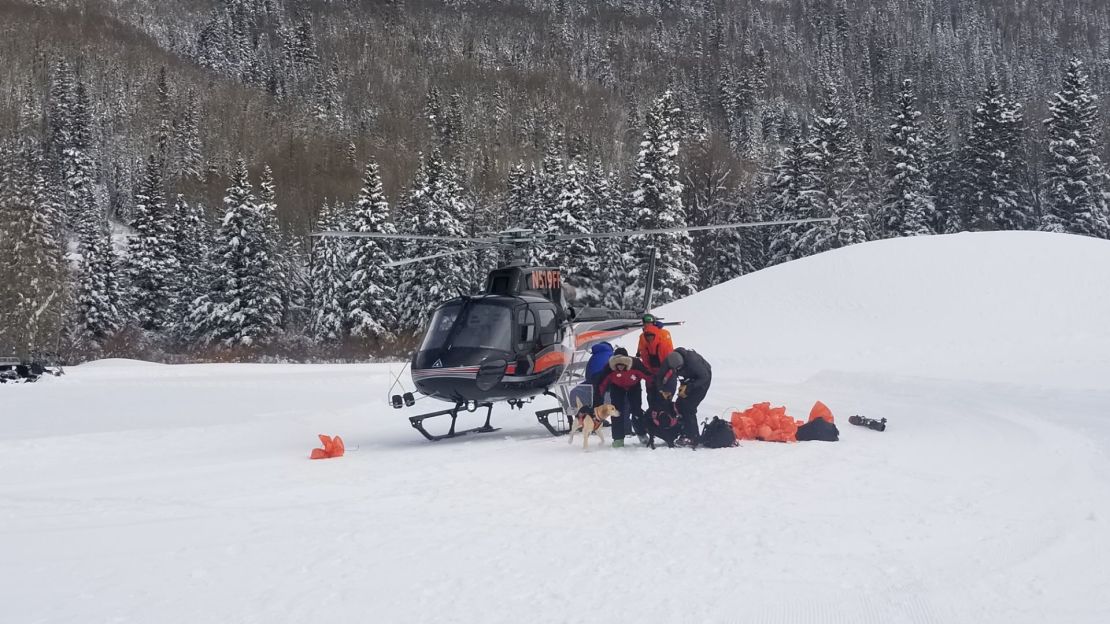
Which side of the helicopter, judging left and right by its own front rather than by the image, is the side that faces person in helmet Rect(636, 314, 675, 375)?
left

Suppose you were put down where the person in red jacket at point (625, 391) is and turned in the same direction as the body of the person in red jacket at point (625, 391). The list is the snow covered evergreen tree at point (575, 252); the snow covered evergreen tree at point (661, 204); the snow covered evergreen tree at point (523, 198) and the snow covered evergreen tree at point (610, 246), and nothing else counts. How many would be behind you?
4

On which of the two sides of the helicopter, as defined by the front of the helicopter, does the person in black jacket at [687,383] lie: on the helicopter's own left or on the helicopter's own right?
on the helicopter's own left

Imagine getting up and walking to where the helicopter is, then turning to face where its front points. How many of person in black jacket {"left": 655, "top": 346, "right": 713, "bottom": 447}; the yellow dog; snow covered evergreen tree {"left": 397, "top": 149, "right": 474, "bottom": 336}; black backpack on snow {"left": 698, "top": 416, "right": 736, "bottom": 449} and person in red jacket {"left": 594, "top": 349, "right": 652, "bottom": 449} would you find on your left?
4

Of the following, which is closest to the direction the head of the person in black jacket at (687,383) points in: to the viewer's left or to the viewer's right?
to the viewer's left

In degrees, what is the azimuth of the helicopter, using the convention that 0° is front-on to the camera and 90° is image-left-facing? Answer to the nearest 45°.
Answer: approximately 45°

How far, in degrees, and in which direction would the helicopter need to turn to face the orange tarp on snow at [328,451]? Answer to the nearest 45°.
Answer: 0° — it already faces it

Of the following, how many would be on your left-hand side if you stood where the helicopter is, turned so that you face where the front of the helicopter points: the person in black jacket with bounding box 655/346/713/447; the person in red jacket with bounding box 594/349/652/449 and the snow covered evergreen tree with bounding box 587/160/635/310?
2

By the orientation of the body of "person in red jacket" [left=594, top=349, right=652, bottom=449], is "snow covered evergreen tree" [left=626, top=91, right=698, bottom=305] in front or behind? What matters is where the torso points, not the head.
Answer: behind

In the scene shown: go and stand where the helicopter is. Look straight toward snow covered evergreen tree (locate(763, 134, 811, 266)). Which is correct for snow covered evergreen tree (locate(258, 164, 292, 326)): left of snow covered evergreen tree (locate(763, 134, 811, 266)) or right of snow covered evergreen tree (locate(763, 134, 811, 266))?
left

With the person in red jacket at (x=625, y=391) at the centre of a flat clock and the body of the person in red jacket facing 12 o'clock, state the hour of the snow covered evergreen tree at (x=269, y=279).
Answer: The snow covered evergreen tree is roughly at 5 o'clock from the person in red jacket.

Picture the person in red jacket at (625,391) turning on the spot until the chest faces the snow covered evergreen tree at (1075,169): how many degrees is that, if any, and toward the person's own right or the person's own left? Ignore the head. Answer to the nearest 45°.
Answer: approximately 135° to the person's own left

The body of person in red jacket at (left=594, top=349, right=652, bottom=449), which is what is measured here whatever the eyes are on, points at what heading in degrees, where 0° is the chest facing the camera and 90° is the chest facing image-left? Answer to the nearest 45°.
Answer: approximately 0°
